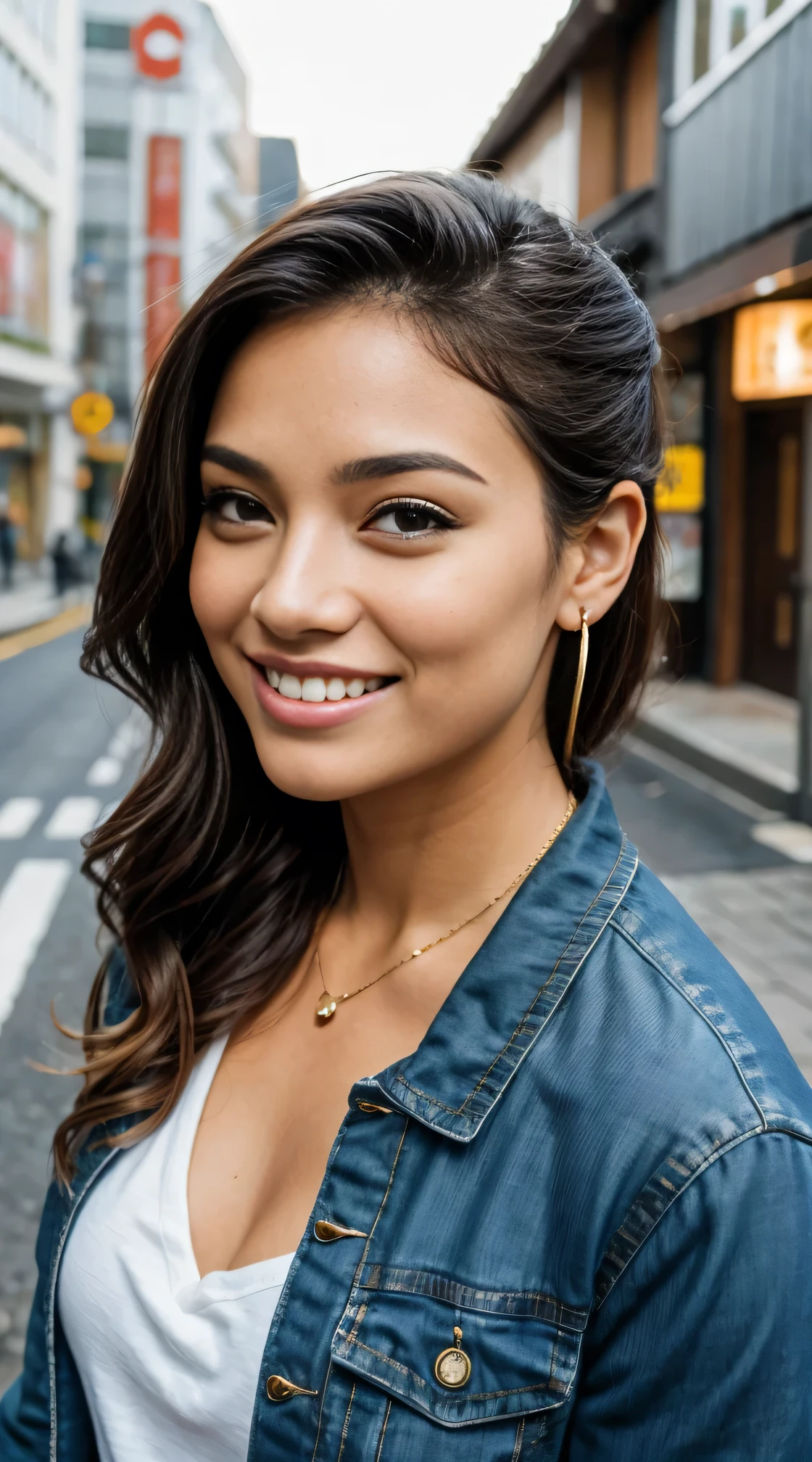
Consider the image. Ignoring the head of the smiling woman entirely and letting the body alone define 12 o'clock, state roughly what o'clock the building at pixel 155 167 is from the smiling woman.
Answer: The building is roughly at 4 o'clock from the smiling woman.

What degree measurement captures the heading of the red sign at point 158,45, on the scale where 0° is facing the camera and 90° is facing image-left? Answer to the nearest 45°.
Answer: approximately 0°

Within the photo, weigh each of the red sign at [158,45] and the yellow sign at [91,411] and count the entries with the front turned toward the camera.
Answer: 2

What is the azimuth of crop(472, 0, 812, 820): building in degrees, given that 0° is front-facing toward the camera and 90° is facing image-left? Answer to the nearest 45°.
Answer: approximately 45°

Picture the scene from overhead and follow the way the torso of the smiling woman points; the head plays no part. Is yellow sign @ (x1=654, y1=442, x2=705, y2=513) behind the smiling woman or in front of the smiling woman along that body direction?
behind

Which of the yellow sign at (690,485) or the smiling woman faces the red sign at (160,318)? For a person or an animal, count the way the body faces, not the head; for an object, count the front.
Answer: the yellow sign
